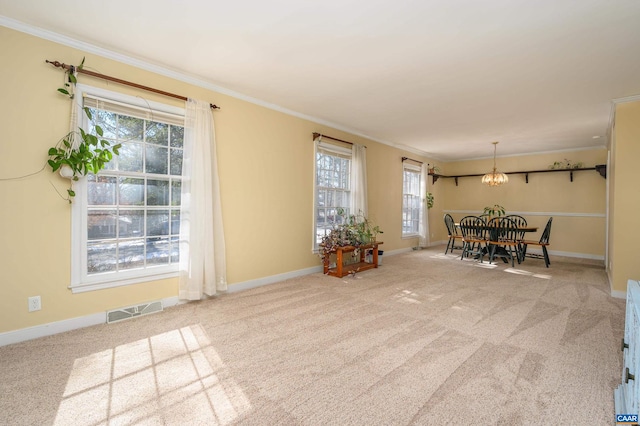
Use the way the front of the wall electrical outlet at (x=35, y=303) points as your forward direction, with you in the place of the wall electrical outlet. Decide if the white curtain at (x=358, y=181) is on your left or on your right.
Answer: on your left

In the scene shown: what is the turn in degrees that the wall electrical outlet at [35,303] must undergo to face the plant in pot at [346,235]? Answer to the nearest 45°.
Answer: approximately 90° to its left

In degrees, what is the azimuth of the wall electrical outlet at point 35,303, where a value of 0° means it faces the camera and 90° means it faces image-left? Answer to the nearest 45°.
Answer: approximately 0°

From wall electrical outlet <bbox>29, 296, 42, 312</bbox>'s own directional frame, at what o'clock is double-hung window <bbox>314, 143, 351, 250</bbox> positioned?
The double-hung window is roughly at 9 o'clock from the wall electrical outlet.

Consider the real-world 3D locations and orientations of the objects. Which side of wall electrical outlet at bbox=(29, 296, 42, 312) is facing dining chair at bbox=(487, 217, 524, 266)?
left

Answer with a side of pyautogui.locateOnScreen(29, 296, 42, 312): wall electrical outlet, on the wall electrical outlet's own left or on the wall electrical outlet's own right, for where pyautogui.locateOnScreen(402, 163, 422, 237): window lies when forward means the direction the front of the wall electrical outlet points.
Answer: on the wall electrical outlet's own left

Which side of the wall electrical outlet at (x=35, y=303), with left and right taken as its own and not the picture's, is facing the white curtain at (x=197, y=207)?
left
